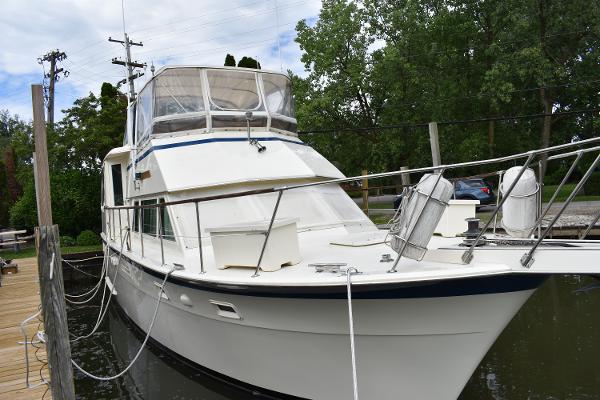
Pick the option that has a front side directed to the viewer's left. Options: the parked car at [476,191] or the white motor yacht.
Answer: the parked car

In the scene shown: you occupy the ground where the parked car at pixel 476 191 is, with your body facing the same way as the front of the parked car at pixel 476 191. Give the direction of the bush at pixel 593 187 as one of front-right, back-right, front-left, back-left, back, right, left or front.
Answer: back-right

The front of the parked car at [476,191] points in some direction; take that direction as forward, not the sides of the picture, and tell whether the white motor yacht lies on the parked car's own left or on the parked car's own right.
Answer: on the parked car's own left

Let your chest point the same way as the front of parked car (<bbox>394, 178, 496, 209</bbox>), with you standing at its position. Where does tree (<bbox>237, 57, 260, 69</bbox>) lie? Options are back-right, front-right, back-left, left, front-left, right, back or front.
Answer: front

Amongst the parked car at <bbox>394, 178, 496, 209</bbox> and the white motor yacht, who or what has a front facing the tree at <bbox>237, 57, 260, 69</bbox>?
the parked car

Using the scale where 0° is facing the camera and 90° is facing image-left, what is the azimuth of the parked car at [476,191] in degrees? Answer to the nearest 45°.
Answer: approximately 90°

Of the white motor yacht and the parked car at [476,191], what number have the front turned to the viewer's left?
1

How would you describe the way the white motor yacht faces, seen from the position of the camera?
facing the viewer and to the right of the viewer

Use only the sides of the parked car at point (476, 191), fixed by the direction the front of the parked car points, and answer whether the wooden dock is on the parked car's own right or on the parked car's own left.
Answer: on the parked car's own left

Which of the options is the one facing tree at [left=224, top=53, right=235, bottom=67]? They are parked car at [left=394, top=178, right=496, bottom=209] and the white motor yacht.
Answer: the parked car

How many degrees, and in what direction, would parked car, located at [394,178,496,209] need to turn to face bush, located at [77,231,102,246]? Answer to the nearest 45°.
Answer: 0° — it already faces it

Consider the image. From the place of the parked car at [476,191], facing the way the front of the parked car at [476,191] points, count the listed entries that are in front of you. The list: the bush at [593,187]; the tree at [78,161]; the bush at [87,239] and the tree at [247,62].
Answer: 3

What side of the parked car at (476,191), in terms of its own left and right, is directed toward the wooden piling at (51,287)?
left

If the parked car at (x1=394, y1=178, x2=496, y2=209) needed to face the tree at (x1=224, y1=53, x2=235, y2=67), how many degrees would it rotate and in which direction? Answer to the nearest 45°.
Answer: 0° — it already faces it

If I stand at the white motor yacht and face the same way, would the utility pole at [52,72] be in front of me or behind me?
behind
